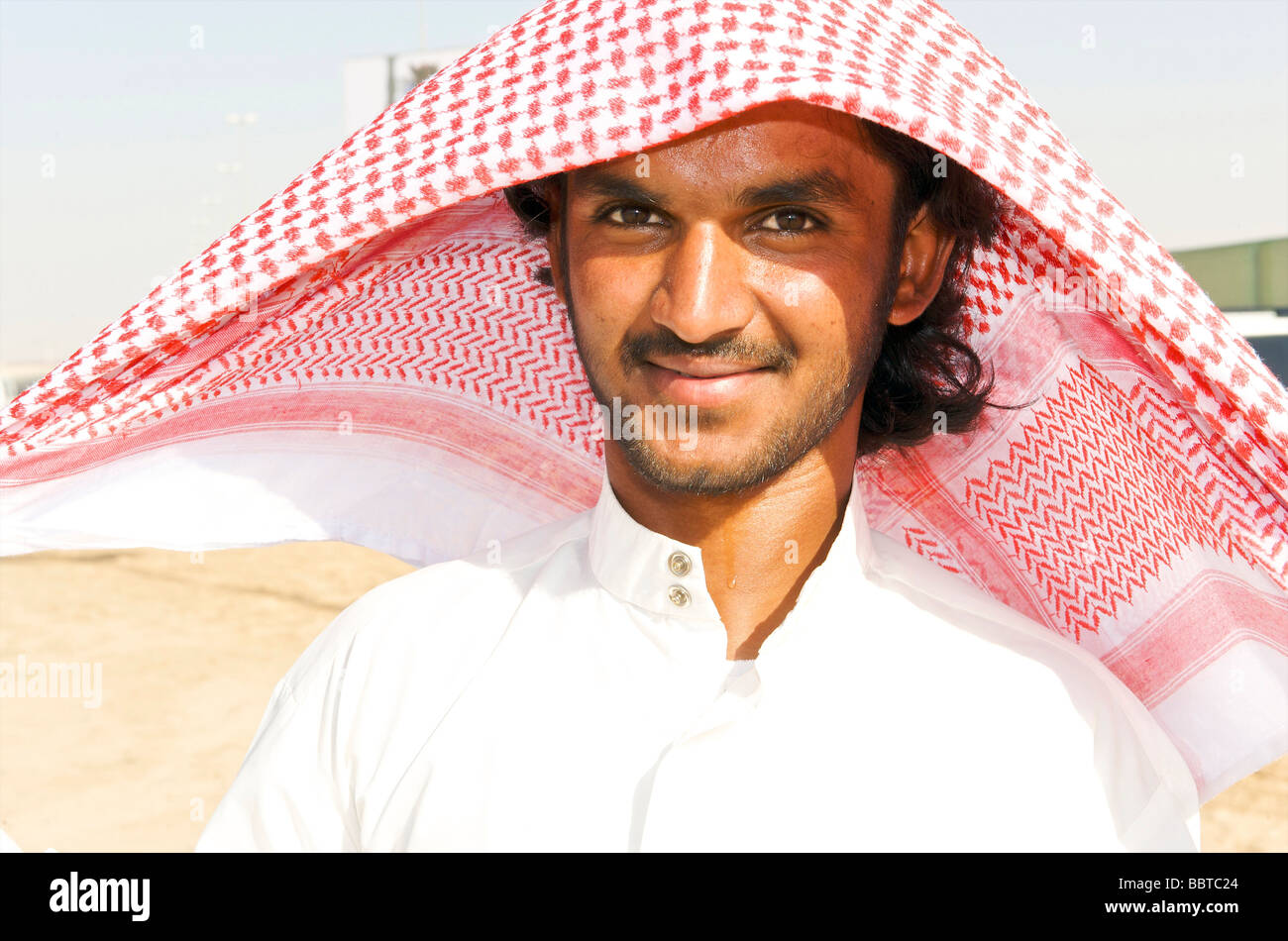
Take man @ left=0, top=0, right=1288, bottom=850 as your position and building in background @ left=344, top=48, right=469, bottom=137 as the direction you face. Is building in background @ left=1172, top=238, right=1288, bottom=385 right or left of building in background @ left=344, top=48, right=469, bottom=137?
right

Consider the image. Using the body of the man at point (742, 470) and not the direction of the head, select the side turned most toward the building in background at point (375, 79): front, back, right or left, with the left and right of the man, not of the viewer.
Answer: back

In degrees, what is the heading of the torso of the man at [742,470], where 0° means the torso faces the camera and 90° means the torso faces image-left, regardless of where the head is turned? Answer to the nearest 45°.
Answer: approximately 0°

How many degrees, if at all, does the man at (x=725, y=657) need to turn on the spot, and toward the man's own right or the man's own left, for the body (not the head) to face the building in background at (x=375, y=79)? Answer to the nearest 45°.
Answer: approximately 180°

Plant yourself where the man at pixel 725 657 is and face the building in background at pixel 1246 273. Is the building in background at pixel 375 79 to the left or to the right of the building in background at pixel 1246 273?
left
